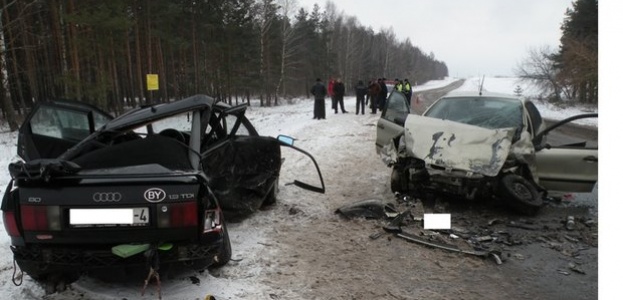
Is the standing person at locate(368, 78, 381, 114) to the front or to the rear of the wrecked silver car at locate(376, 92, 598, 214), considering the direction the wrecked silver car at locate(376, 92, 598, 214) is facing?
to the rear

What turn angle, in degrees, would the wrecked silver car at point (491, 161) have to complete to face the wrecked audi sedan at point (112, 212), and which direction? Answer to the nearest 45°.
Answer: approximately 45° to its right

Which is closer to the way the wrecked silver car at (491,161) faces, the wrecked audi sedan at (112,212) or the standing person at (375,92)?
the wrecked audi sedan

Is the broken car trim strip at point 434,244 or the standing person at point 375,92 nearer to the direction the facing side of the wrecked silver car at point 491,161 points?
the broken car trim strip

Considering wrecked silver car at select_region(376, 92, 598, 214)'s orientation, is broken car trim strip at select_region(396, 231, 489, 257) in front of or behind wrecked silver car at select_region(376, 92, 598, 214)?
in front

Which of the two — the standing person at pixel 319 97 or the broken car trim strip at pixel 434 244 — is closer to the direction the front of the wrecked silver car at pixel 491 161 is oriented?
the broken car trim strip

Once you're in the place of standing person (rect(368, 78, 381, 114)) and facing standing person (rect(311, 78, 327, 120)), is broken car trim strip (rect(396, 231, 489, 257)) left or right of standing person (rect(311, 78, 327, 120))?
left

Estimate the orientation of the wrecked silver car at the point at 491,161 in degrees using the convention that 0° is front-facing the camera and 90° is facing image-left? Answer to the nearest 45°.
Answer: approximately 0°

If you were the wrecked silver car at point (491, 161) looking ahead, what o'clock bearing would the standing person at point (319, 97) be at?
The standing person is roughly at 5 o'clock from the wrecked silver car.

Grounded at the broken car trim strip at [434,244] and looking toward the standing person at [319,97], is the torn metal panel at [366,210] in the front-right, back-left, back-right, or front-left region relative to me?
front-left
